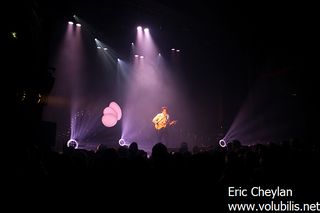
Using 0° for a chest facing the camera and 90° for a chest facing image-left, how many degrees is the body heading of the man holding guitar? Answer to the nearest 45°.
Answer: approximately 315°

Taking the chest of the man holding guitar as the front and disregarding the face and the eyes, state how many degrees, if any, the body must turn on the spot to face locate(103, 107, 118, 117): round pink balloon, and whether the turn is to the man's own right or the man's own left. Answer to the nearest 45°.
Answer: approximately 135° to the man's own right
